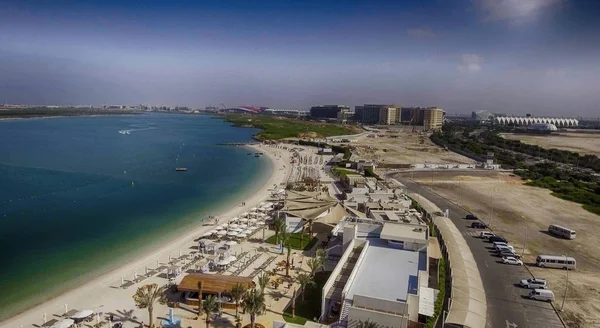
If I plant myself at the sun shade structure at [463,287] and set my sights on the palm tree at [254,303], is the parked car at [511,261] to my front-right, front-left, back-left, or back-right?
back-right

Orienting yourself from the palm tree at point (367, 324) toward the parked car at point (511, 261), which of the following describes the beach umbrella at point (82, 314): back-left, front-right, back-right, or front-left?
back-left

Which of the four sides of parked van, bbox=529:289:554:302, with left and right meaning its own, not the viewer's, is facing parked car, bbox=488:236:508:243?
right

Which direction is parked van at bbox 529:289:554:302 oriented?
to the viewer's left

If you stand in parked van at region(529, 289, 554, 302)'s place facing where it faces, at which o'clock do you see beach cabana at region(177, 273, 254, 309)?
The beach cabana is roughly at 11 o'clock from the parked van.

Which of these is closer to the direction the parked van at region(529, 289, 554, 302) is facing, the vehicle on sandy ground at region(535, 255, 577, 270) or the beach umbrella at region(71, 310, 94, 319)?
the beach umbrella

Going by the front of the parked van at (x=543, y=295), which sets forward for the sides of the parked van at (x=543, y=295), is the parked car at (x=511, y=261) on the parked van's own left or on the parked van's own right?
on the parked van's own right
